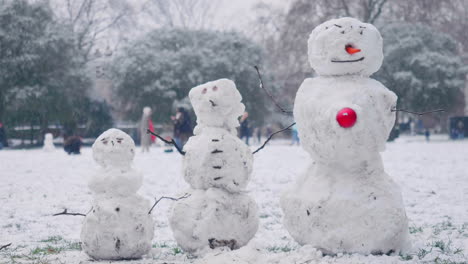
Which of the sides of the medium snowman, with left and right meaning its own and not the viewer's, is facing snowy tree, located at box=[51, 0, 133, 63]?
back

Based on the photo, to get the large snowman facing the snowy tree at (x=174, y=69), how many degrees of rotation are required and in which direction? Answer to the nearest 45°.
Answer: approximately 180°

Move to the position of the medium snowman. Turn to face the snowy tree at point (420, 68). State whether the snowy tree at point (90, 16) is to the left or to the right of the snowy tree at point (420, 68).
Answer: left

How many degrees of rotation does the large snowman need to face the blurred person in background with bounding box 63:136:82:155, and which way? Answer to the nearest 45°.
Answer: approximately 135° to its right

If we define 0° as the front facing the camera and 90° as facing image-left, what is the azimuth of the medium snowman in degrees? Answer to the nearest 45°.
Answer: approximately 0°

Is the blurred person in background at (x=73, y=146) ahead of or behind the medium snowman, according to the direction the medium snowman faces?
behind

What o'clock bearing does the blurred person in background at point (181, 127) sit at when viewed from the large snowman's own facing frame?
The blurred person in background is roughly at 5 o'clock from the large snowman.

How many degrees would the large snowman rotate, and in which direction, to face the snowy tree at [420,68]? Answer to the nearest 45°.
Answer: approximately 180°

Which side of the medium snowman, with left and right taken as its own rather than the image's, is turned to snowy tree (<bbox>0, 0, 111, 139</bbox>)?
back

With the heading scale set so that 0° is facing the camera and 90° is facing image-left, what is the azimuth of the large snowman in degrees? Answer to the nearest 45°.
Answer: approximately 0°

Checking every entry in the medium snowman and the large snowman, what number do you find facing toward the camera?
2

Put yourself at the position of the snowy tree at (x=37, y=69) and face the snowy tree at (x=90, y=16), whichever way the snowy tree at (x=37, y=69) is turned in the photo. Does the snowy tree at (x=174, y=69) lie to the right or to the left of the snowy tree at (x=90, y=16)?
right
